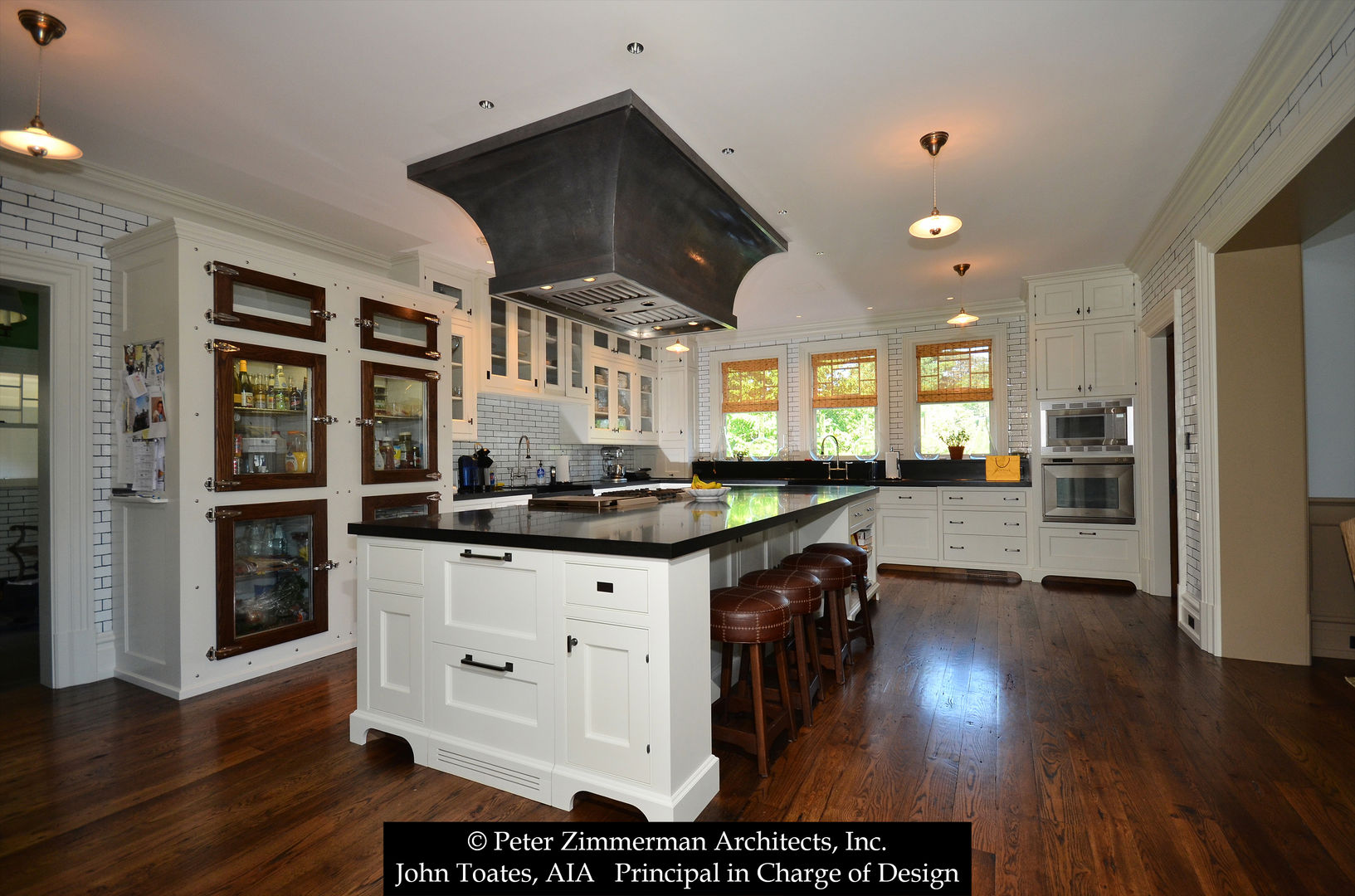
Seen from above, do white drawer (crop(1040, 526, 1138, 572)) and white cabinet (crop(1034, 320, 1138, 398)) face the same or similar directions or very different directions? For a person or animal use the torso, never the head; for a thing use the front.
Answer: same or similar directions

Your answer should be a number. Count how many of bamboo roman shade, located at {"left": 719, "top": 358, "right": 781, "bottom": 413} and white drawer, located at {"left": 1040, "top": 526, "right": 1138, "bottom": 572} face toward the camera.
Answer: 2

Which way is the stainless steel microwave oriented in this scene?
toward the camera

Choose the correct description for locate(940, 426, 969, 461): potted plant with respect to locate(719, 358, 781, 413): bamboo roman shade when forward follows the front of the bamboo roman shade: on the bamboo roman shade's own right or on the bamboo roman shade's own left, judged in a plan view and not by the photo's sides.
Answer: on the bamboo roman shade's own left

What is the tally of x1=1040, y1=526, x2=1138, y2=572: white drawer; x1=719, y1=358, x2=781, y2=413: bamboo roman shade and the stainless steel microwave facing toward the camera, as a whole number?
3

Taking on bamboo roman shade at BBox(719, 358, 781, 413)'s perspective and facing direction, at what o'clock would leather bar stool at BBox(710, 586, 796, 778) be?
The leather bar stool is roughly at 12 o'clock from the bamboo roman shade.

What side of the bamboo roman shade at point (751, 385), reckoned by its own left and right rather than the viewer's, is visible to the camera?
front

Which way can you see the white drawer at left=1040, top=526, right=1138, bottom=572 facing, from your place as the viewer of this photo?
facing the viewer

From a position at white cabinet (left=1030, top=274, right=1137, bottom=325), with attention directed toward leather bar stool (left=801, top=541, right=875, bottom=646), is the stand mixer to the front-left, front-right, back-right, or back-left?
front-right

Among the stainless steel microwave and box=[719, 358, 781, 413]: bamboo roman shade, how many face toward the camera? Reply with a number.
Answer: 2

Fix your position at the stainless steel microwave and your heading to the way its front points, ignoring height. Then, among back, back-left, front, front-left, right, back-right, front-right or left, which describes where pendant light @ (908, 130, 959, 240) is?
front

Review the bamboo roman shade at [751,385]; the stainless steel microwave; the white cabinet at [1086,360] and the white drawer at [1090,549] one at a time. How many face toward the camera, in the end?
4

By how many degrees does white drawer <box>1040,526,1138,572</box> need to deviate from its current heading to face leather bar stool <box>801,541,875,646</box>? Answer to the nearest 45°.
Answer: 0° — it already faces it

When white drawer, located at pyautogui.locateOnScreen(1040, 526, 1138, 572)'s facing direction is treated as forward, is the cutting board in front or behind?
in front

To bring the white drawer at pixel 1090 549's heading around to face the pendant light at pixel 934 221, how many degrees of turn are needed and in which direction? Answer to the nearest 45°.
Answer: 0° — it already faces it

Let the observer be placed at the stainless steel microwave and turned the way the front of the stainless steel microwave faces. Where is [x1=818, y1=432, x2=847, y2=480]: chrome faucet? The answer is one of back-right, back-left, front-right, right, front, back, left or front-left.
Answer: right

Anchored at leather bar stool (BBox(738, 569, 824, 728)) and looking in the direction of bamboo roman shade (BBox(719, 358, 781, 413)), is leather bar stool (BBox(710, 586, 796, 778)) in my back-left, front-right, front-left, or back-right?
back-left
